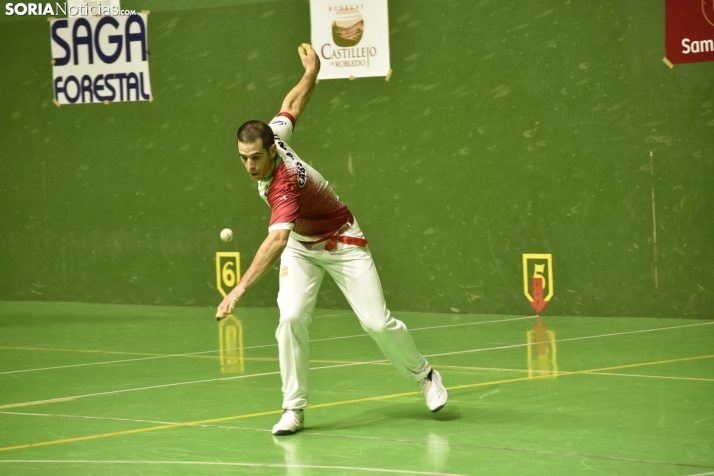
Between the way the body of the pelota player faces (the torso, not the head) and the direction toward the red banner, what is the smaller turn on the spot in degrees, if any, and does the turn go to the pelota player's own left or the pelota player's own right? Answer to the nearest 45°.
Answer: approximately 180°

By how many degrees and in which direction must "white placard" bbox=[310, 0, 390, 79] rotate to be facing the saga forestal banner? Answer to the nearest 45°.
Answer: approximately 135° to its right

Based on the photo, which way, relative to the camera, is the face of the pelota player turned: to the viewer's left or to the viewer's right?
to the viewer's left

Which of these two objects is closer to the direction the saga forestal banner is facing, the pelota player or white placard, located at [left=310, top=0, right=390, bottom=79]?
the pelota player

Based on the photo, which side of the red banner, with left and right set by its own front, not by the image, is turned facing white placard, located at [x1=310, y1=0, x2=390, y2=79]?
right

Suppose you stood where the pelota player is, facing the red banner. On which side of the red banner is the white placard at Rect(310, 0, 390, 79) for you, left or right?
left

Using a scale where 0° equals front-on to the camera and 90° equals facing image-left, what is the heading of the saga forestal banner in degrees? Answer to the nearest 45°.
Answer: approximately 0°

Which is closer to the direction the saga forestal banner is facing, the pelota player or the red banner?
the pelota player

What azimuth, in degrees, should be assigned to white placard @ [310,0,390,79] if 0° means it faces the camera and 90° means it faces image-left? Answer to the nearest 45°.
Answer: approximately 0°
